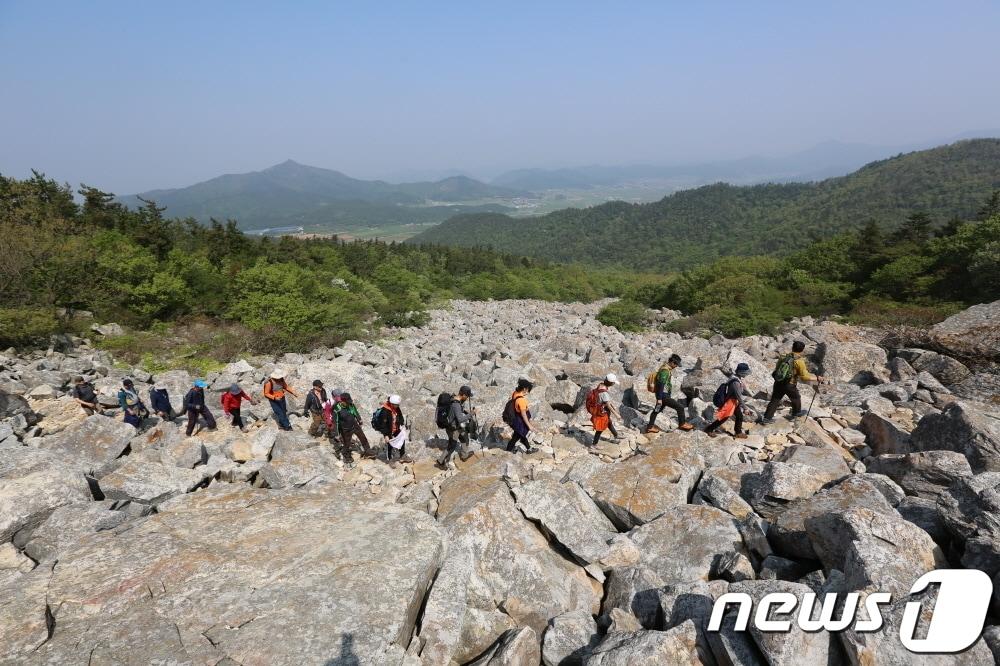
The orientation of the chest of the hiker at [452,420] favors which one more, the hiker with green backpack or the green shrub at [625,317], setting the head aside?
the hiker with green backpack

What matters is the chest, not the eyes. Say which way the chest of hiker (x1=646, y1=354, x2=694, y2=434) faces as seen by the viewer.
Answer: to the viewer's right

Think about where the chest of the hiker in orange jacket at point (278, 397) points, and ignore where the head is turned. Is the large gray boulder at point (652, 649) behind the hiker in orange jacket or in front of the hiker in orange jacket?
in front

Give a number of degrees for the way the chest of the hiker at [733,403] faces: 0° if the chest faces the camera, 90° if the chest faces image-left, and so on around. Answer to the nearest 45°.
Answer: approximately 270°
